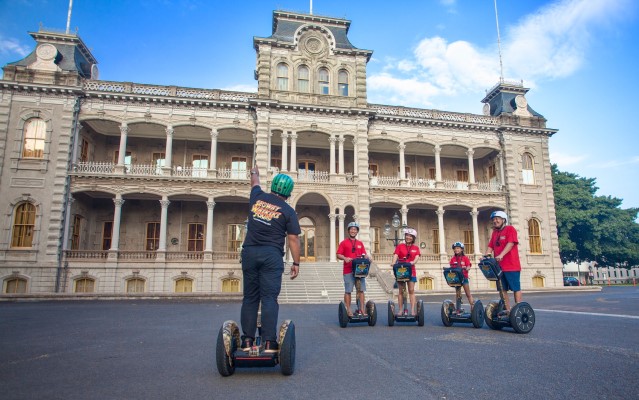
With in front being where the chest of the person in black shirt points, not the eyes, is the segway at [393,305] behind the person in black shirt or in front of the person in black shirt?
in front

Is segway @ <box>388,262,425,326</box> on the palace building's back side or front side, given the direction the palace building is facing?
on the front side

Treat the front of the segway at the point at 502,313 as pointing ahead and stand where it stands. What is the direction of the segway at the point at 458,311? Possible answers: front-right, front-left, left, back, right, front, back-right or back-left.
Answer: right

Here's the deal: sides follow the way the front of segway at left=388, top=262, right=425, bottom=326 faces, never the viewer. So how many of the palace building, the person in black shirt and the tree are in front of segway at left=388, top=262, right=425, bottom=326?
1

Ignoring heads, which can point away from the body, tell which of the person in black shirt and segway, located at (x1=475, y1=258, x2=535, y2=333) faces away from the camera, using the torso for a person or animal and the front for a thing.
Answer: the person in black shirt

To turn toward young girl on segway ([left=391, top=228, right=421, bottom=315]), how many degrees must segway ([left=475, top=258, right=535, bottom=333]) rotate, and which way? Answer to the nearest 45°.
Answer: approximately 45° to its right

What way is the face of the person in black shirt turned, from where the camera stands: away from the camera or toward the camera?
away from the camera

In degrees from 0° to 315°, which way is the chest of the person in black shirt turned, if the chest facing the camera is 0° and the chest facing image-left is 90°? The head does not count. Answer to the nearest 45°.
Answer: approximately 180°

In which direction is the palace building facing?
toward the camera

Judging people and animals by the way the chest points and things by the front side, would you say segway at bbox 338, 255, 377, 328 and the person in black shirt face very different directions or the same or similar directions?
very different directions

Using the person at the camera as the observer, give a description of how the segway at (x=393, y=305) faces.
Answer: facing the viewer

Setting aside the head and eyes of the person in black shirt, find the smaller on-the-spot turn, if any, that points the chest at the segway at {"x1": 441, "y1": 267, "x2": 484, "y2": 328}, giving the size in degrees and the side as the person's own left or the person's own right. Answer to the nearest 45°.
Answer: approximately 45° to the person's own right

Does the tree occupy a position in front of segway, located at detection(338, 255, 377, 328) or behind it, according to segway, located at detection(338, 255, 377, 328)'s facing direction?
behind

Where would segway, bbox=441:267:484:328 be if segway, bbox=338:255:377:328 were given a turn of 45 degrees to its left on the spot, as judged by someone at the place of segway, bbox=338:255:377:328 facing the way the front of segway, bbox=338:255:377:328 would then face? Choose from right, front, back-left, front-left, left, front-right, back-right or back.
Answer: front-left

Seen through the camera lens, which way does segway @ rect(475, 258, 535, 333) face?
facing the viewer and to the left of the viewer

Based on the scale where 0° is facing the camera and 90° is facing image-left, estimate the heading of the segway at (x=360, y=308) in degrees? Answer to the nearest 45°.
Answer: approximately 0°

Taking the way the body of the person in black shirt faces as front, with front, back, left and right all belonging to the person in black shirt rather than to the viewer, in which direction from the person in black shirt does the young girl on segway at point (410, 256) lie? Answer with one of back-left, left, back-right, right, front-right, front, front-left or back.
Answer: front-right

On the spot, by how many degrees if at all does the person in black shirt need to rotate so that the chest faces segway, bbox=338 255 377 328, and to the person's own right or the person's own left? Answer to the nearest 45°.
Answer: approximately 45° to the person's own right
